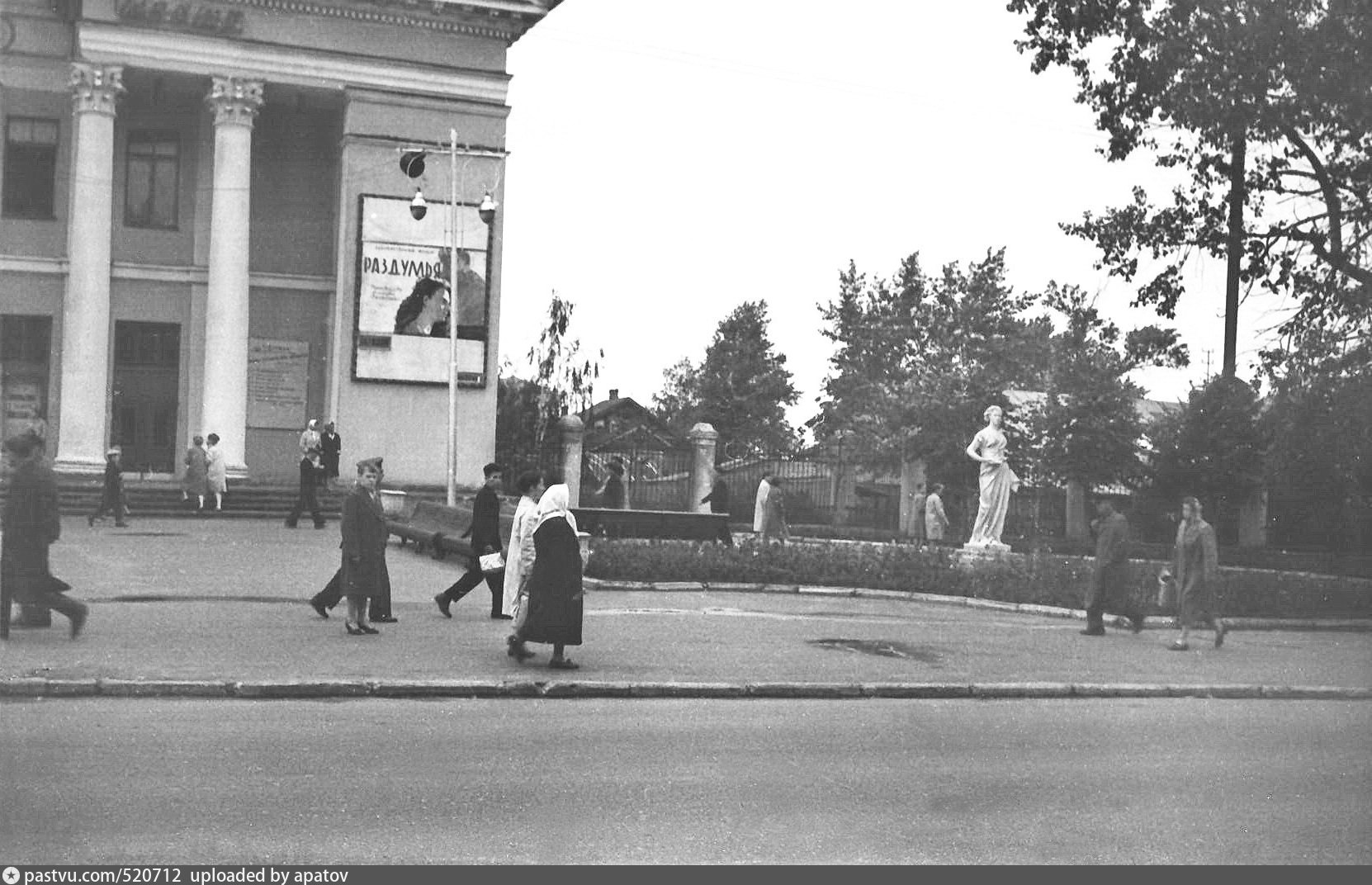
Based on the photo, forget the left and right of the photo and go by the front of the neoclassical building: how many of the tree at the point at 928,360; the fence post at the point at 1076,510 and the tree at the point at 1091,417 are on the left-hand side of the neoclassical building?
3

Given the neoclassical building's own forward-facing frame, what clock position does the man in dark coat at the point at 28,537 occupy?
The man in dark coat is roughly at 12 o'clock from the neoclassical building.

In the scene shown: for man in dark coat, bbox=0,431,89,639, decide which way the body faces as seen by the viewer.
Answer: to the viewer's left

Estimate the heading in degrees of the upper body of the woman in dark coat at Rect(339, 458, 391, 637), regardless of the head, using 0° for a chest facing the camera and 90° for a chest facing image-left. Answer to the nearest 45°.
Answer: approximately 315°

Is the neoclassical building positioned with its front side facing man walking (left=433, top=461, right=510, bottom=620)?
yes

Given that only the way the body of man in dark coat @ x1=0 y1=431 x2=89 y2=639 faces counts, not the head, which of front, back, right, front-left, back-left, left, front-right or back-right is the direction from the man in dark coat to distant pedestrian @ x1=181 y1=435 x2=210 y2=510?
right

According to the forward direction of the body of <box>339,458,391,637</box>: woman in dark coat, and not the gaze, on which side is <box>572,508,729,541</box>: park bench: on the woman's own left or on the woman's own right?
on the woman's own left

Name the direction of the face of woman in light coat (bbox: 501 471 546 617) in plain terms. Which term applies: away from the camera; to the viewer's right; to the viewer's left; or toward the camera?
to the viewer's right

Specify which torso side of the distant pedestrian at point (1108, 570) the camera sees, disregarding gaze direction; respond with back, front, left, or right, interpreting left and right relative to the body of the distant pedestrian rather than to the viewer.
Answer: left
